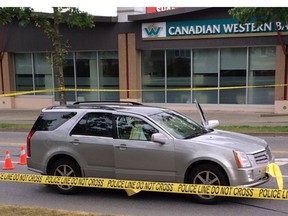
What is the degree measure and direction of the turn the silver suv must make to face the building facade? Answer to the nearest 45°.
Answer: approximately 135° to its left

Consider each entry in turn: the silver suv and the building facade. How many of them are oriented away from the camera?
0

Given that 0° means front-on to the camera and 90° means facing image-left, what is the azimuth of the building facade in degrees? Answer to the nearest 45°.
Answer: approximately 0°

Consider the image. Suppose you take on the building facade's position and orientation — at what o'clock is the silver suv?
The silver suv is roughly at 12 o'clock from the building facade.

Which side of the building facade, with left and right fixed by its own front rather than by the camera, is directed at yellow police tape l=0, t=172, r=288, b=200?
front

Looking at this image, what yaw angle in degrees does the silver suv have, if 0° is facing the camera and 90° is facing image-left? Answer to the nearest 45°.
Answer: approximately 315°
